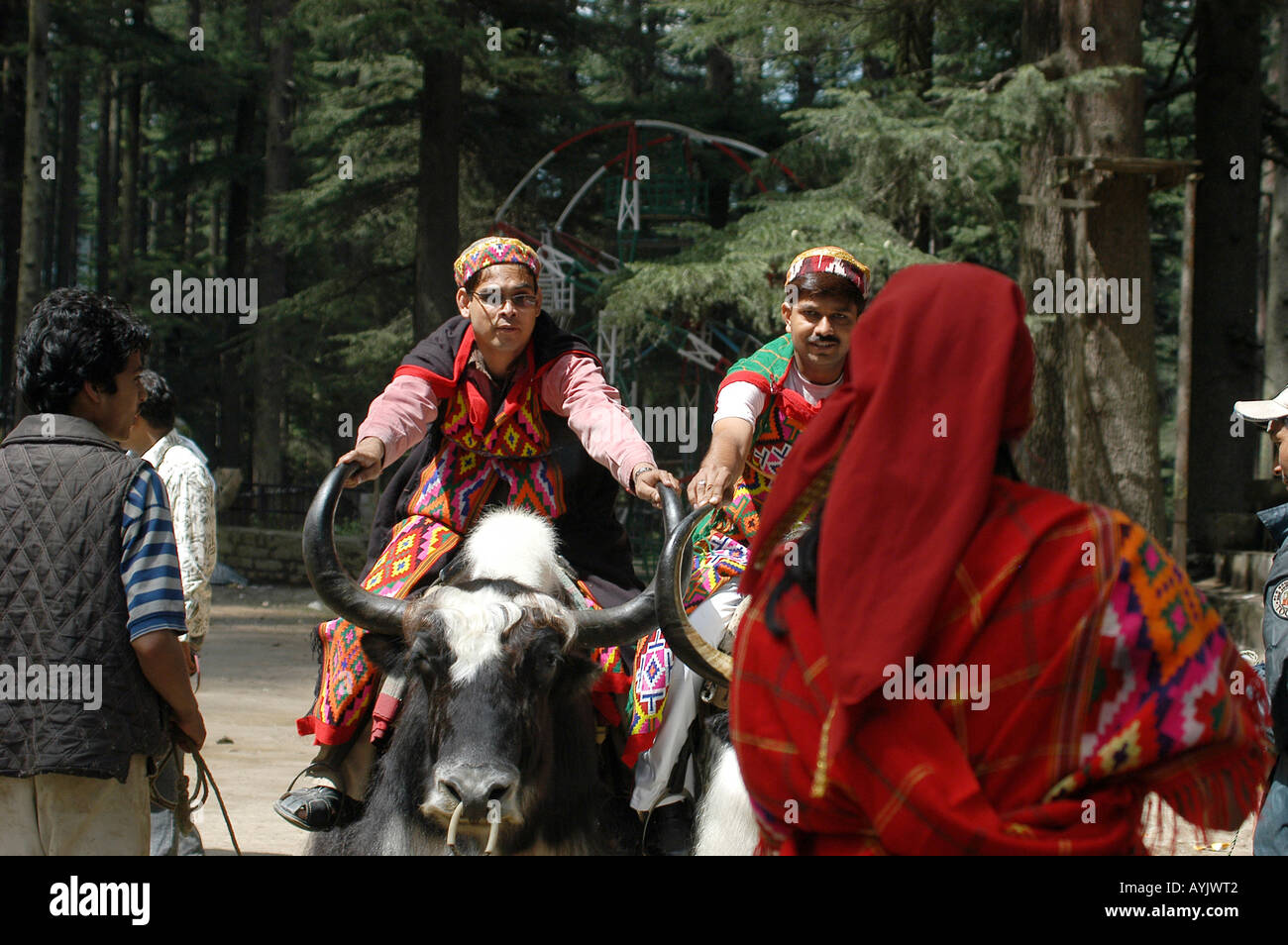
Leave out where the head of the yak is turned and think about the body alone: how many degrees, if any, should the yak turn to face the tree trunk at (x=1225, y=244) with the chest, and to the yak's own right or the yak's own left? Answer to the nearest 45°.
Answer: approximately 135° to the yak's own left

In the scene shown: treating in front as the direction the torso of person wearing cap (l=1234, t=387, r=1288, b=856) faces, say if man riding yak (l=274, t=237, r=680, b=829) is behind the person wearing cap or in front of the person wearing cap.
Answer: in front

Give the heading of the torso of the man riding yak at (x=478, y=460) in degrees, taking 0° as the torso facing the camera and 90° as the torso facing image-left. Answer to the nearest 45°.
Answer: approximately 0°

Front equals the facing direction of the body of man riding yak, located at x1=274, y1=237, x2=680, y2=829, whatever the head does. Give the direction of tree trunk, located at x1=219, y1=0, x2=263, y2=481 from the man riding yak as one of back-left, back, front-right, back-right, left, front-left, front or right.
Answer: back

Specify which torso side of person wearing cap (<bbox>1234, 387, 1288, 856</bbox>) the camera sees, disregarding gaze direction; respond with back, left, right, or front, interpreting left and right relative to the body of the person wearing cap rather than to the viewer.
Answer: left

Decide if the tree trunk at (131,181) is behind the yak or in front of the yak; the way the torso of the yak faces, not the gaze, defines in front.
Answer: behind
